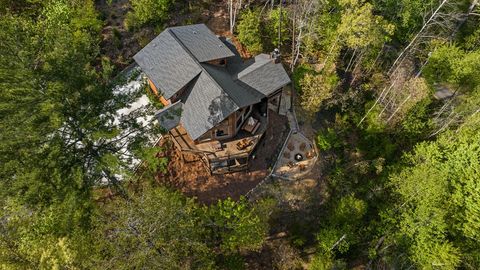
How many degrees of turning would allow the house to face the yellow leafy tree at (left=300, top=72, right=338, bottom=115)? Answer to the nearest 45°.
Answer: approximately 45° to its left

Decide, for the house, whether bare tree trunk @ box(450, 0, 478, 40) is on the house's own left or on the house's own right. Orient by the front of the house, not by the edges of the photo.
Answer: on the house's own left

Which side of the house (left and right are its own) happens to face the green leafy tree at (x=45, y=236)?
right

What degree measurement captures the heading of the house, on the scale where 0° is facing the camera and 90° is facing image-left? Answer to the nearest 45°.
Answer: approximately 315°
